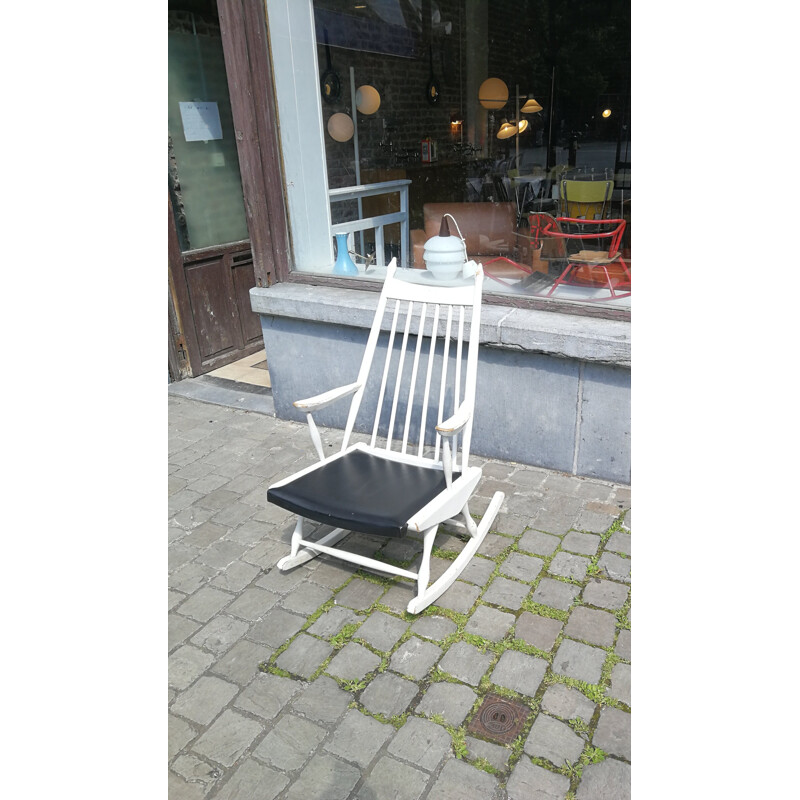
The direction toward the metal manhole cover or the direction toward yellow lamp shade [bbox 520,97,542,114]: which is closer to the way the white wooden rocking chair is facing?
the metal manhole cover

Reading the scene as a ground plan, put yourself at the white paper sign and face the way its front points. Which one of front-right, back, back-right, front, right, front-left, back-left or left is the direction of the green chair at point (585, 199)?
left

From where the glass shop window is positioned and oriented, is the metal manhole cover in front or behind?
in front

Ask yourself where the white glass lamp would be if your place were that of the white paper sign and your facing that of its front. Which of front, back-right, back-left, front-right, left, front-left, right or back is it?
front-left

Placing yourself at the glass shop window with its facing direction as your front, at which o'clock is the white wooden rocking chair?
The white wooden rocking chair is roughly at 12 o'clock from the glass shop window.

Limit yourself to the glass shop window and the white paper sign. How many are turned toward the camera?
2

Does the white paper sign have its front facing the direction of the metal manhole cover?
yes

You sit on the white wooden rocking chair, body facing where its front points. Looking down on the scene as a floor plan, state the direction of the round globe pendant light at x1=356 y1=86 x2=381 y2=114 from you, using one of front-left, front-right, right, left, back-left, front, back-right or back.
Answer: back-right
